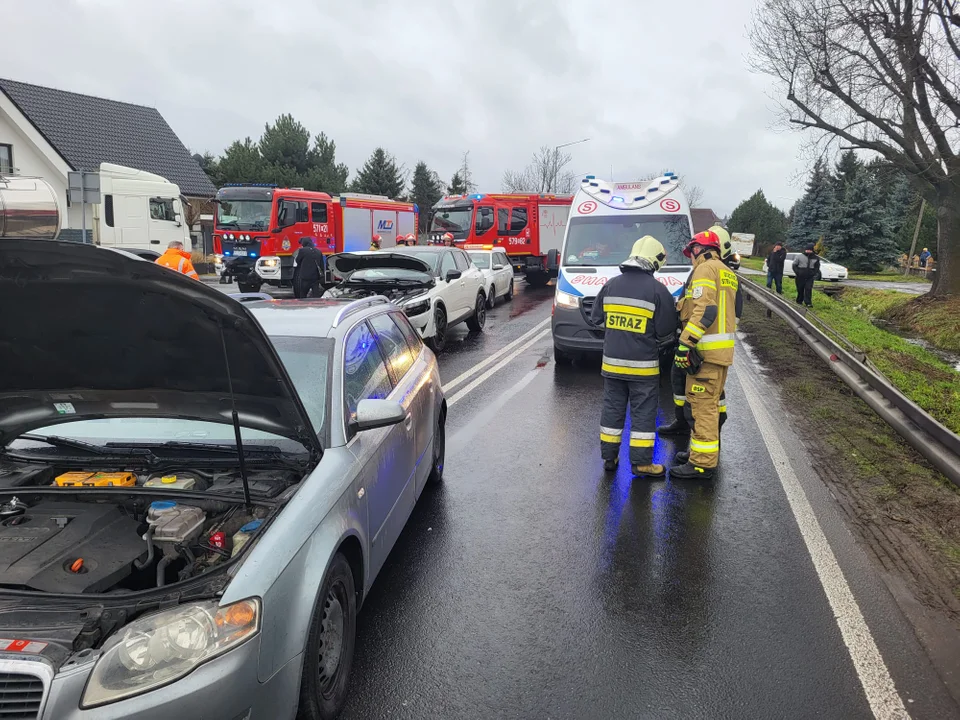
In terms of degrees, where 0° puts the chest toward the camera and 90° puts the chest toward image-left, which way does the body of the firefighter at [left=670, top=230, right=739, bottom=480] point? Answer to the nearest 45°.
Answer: approximately 90°

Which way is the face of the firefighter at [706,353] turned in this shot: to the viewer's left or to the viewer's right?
to the viewer's left

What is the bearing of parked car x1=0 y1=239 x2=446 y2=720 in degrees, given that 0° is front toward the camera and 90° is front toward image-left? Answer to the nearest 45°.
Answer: approximately 45°

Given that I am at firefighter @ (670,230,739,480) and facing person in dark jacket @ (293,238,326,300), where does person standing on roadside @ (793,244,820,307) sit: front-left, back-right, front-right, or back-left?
front-right

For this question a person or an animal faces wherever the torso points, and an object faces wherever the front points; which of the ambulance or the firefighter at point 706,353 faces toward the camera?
the ambulance

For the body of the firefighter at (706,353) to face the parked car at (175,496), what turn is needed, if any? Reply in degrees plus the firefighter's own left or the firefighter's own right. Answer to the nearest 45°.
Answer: approximately 45° to the firefighter's own left

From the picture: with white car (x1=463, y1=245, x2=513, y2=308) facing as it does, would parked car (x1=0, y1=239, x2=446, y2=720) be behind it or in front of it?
in front

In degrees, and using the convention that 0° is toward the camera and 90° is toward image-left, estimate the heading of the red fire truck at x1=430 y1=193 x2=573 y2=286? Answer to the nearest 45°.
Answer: approximately 45°

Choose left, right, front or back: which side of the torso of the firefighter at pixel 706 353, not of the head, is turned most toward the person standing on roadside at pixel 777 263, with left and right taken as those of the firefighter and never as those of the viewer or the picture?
right

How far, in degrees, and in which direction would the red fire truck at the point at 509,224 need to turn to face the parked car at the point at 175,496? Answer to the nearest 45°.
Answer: approximately 45° to its left

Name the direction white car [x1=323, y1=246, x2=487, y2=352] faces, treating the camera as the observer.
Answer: facing the viewer and to the left of the viewer

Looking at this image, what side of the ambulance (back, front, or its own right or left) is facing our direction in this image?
front

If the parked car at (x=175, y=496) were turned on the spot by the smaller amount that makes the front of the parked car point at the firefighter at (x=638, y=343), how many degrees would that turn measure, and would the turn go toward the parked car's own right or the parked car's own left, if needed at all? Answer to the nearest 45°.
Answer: approximately 180°

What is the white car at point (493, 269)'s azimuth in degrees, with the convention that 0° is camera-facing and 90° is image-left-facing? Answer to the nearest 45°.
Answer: approximately 45°
